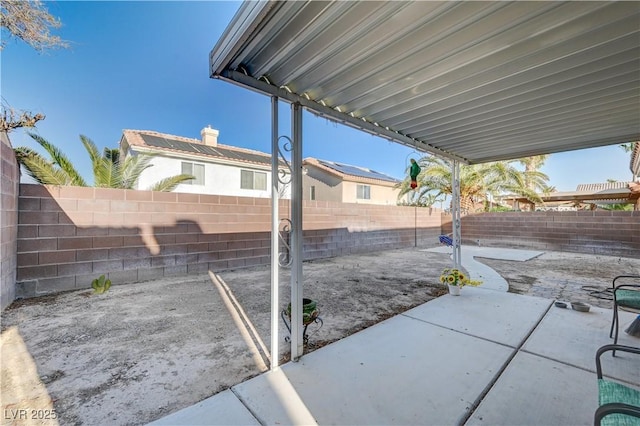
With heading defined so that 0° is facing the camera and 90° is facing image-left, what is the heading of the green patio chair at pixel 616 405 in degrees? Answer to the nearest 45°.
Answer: approximately 90°

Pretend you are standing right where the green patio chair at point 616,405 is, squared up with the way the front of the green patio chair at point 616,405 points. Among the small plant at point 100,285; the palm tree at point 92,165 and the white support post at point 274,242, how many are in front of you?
3

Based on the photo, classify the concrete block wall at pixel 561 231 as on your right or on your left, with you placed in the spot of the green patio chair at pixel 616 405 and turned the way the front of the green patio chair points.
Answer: on your right

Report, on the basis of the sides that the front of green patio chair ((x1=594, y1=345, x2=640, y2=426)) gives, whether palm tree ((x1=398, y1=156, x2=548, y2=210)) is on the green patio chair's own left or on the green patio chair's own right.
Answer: on the green patio chair's own right

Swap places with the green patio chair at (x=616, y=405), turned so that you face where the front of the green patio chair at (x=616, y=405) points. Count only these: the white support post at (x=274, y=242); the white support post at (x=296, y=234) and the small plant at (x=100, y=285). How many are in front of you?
3
